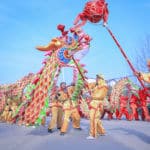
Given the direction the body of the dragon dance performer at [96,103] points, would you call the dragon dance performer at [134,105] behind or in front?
behind

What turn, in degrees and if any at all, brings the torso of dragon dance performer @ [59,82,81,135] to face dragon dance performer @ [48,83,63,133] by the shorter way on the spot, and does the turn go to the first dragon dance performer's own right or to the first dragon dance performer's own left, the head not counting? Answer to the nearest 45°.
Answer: approximately 90° to the first dragon dance performer's own right

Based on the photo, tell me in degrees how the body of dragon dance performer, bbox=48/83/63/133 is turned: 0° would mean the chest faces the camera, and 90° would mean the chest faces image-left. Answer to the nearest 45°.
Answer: approximately 45°

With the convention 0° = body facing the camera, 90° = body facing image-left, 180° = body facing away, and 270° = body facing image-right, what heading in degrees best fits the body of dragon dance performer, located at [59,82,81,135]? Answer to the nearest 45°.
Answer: approximately 45°

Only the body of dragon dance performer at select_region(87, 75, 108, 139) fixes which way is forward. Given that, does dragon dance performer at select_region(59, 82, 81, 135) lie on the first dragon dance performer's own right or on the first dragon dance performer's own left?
on the first dragon dance performer's own right

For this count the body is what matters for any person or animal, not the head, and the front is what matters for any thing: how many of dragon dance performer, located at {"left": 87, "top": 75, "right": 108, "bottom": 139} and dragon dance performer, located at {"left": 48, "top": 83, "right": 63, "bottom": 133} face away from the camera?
0

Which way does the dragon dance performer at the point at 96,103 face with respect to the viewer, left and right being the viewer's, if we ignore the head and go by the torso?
facing the viewer and to the left of the viewer

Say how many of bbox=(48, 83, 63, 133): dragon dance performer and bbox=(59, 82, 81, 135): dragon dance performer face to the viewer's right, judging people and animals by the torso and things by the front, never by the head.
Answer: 0
